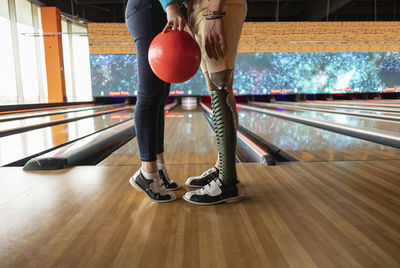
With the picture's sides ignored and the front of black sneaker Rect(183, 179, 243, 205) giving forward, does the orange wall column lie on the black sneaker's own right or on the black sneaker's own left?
on the black sneaker's own right

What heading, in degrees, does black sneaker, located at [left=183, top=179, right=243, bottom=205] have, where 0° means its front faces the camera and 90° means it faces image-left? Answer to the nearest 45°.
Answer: approximately 90°
